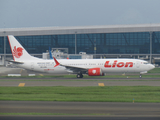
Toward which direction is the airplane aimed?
to the viewer's right
